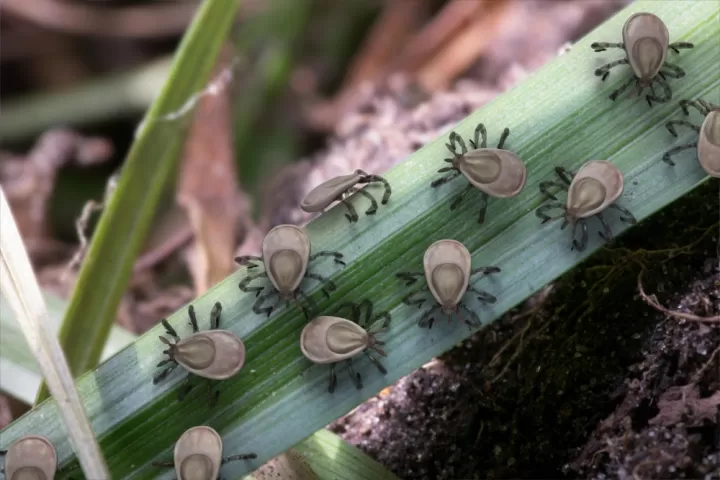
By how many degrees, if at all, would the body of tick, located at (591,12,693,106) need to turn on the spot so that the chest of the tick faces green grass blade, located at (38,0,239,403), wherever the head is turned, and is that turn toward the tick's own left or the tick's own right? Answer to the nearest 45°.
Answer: approximately 90° to the tick's own right

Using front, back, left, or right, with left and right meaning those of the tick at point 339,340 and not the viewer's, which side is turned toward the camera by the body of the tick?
right

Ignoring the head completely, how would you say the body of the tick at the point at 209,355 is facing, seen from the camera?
to the viewer's left

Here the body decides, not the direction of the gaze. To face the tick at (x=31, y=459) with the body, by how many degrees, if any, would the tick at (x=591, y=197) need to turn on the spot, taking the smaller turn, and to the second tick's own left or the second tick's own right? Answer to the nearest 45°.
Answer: approximately 45° to the second tick's own right

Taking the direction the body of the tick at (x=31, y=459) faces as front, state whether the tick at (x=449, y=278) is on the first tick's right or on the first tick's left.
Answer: on the first tick's left

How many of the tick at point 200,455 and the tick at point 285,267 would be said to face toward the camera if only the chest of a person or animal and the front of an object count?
2

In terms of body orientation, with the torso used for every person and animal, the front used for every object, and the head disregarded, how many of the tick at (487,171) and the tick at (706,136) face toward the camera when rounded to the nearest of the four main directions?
0
